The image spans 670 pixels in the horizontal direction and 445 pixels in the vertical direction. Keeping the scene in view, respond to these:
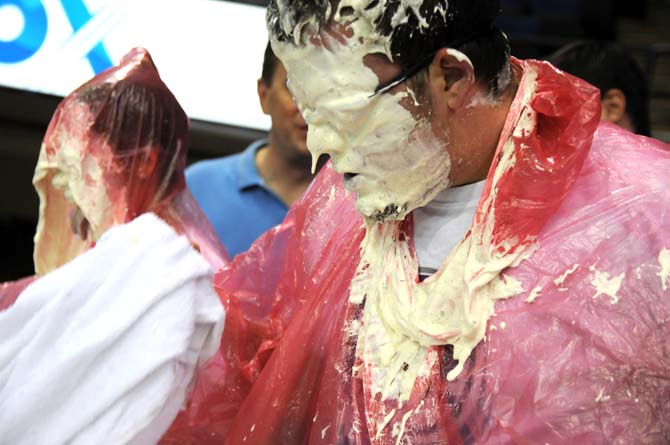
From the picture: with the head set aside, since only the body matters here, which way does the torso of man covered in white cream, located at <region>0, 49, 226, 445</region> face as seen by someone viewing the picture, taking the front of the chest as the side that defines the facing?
to the viewer's left

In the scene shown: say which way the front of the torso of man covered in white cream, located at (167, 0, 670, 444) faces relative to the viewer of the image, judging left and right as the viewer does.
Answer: facing the viewer and to the left of the viewer

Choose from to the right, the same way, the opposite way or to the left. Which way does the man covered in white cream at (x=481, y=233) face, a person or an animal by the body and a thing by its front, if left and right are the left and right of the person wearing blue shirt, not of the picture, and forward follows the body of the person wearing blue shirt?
to the right

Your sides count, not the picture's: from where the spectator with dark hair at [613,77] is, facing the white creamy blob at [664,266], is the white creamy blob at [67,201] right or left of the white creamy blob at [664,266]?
right

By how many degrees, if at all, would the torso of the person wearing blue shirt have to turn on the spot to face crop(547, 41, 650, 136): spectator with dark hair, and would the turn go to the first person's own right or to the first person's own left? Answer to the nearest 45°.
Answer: approximately 45° to the first person's own left

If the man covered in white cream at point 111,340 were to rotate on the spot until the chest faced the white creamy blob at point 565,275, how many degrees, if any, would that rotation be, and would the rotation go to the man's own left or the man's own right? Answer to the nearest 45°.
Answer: approximately 180°

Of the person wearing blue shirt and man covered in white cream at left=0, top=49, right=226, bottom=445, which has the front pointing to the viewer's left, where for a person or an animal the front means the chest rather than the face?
the man covered in white cream
